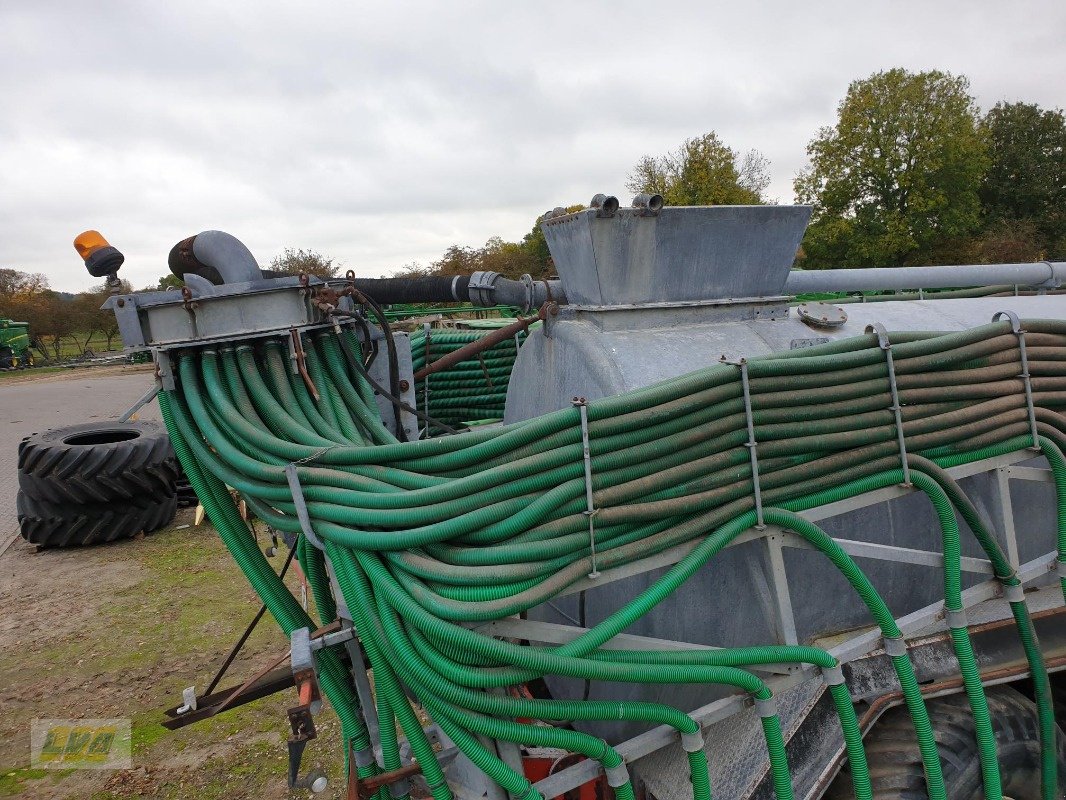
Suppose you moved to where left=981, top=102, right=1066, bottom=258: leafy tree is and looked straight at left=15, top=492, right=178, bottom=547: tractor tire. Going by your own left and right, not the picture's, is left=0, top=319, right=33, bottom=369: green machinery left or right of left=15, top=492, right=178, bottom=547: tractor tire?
right

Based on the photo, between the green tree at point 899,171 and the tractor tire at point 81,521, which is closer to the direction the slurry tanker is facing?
the green tree

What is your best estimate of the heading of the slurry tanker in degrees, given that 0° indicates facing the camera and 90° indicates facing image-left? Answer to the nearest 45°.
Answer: approximately 225°

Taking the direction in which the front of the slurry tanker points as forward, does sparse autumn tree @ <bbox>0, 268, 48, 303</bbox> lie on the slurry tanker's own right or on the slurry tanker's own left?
on the slurry tanker's own left

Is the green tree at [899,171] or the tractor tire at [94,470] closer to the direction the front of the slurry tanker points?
the green tree

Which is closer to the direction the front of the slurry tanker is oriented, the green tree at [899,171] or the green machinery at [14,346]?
the green tree

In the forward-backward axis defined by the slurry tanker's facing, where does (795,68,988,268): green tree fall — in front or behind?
in front

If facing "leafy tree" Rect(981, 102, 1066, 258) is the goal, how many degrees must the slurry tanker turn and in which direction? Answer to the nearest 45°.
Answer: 0° — it already faces it
